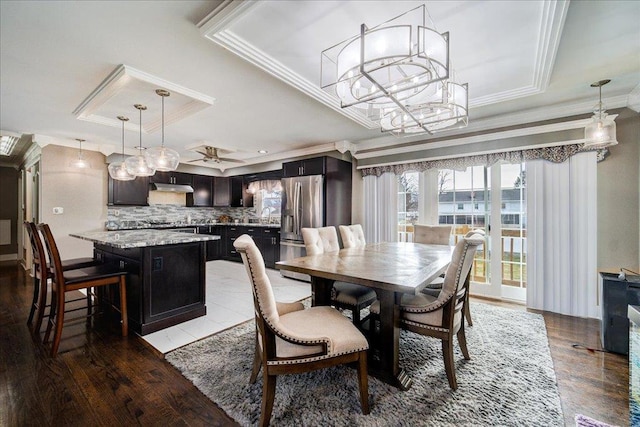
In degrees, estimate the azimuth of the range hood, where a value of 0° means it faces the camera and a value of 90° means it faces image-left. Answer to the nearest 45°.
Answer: approximately 0°

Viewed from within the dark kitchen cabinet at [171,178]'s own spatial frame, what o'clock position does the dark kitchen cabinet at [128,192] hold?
the dark kitchen cabinet at [128,192] is roughly at 2 o'clock from the dark kitchen cabinet at [171,178].

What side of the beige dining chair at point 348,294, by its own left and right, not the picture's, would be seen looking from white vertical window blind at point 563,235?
left

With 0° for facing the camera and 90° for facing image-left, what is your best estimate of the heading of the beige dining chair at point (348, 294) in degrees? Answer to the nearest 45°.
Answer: approximately 315°

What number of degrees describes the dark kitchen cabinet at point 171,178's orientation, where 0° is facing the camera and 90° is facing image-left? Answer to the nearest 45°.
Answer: approximately 0°

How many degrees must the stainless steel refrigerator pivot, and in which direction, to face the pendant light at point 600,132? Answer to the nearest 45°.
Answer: approximately 90° to its left

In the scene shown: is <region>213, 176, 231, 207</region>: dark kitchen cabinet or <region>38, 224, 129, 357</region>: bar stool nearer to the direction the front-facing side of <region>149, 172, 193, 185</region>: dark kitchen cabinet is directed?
the bar stool

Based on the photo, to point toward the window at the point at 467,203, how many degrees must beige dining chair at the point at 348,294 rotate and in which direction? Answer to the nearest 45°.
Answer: approximately 90° to its left

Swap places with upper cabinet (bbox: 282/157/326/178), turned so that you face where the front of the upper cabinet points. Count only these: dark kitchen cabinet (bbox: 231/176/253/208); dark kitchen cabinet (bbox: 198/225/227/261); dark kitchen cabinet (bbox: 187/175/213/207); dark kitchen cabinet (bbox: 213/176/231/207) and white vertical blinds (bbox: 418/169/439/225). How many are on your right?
4
